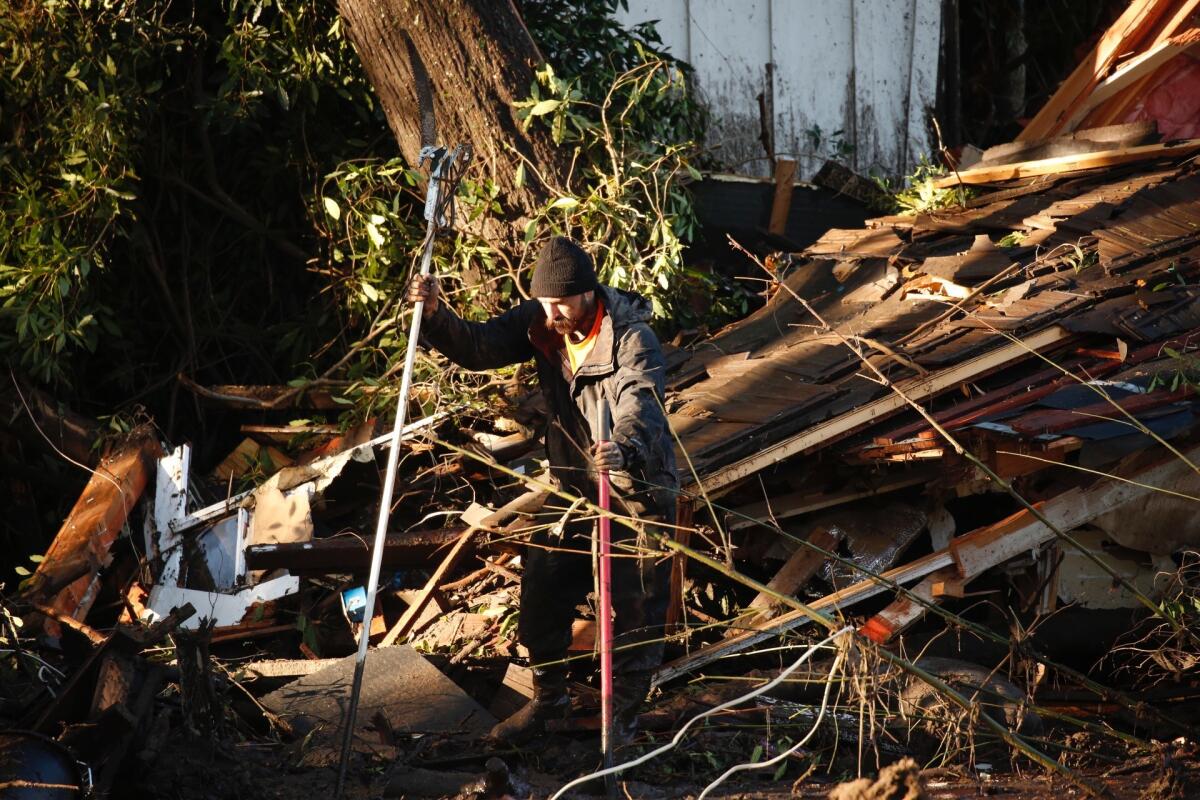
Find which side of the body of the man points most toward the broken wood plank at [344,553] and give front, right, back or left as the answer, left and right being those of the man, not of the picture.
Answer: right

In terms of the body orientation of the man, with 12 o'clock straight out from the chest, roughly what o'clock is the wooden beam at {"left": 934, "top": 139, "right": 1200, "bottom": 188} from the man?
The wooden beam is roughly at 6 o'clock from the man.

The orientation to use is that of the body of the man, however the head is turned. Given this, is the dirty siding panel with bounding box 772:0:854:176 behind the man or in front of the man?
behind

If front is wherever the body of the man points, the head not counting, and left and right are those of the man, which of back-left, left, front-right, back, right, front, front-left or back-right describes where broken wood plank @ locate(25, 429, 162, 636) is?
right

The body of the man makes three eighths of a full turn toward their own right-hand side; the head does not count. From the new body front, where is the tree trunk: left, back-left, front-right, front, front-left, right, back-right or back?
front

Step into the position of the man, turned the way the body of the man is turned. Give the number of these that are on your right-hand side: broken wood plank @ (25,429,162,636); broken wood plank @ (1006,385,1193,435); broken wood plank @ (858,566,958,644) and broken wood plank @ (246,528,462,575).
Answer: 2

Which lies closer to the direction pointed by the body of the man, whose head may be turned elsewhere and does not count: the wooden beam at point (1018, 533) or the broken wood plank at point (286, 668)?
the broken wood plank

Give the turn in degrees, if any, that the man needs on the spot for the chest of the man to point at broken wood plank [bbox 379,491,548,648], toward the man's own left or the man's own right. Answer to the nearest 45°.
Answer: approximately 90° to the man's own right

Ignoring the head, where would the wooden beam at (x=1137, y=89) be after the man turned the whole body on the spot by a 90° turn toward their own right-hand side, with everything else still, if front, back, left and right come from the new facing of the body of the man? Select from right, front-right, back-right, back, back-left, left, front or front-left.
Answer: right

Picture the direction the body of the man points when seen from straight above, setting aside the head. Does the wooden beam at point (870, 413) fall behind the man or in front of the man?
behind

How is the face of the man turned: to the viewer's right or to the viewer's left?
to the viewer's left

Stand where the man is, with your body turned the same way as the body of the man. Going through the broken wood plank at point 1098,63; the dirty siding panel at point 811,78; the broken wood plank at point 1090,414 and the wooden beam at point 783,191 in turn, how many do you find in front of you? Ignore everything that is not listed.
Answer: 0

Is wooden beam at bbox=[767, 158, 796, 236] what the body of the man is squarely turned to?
no

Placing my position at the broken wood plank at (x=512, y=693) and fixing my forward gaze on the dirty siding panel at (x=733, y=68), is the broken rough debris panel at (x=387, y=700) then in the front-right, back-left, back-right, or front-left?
back-left

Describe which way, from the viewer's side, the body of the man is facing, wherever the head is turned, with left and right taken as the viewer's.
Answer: facing the viewer and to the left of the viewer

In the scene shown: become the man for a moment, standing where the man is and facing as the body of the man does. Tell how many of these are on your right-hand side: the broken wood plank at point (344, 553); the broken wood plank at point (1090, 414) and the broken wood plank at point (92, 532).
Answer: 2

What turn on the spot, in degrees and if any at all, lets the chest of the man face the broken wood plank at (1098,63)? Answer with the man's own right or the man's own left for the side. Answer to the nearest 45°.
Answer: approximately 180°
